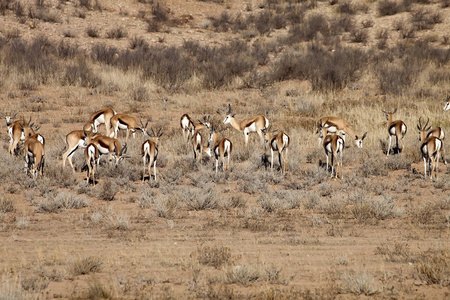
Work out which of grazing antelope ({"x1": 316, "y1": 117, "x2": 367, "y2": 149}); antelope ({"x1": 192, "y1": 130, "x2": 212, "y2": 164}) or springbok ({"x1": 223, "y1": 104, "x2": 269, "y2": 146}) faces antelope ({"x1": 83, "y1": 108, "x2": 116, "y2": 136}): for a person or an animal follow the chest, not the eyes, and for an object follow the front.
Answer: the springbok

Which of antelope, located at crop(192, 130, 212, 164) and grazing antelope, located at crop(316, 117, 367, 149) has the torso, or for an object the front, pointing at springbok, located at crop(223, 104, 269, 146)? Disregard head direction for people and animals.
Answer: the antelope

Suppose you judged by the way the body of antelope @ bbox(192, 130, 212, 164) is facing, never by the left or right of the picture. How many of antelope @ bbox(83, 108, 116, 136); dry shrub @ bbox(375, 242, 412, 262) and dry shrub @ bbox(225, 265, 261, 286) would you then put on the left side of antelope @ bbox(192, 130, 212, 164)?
1

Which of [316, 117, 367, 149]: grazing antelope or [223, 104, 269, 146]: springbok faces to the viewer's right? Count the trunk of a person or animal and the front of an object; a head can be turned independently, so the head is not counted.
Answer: the grazing antelope

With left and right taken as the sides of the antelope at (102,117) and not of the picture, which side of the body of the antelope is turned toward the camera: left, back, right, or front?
left

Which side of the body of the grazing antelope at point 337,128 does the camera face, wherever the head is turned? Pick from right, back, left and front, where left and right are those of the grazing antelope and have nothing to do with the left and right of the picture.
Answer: right

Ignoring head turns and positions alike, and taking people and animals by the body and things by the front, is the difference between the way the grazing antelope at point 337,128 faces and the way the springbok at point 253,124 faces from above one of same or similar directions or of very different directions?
very different directions

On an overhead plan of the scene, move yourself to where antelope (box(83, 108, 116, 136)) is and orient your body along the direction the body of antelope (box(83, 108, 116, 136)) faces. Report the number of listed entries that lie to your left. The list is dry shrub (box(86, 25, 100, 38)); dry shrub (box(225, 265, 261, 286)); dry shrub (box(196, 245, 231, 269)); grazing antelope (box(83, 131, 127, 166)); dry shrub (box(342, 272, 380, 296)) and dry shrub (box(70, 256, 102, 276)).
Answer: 5

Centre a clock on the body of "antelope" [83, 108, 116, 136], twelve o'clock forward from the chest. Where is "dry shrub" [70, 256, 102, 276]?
The dry shrub is roughly at 9 o'clock from the antelope.

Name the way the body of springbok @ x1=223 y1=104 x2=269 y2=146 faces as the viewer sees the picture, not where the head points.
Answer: to the viewer's left
